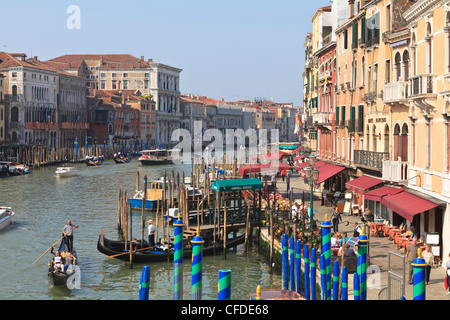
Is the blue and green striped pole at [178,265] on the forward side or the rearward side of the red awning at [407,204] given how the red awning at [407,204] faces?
on the forward side

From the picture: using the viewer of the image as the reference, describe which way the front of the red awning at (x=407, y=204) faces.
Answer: facing the viewer and to the left of the viewer

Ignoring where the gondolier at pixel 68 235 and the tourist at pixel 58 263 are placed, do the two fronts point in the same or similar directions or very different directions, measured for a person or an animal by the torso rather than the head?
same or similar directions

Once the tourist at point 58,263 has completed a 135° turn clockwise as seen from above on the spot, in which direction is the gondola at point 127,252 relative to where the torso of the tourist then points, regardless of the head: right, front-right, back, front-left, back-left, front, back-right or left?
right

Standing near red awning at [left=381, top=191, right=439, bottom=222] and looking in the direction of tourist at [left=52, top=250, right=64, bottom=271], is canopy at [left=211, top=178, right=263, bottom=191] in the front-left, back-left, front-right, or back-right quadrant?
front-right

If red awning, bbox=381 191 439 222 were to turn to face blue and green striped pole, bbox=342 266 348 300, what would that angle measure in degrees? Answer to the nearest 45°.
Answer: approximately 45° to its left

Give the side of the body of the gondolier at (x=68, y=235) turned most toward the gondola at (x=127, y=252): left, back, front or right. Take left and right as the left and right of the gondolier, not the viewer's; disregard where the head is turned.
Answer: left

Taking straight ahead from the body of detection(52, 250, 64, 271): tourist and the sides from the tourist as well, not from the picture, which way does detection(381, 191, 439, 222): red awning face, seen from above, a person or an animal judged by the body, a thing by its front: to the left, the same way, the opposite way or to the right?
to the right

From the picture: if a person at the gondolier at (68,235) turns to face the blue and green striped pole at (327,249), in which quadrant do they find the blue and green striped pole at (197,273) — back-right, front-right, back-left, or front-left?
front-right

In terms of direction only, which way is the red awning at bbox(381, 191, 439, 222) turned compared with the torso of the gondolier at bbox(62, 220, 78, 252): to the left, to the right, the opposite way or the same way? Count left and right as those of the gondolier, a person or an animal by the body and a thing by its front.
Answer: to the right

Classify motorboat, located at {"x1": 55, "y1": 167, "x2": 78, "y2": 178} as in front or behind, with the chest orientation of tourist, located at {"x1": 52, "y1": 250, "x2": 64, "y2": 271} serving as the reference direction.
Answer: behind

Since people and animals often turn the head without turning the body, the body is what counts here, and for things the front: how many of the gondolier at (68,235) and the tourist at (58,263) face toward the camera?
2

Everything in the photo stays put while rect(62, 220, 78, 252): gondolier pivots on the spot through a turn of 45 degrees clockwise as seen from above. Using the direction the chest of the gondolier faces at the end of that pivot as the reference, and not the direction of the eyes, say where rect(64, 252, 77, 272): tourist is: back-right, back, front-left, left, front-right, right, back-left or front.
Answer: front-left

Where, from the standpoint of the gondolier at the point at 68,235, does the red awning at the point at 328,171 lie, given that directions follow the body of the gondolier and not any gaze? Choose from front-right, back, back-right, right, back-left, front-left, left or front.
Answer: back-left

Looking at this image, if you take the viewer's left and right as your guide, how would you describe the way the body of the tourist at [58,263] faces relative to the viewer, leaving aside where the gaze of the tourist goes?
facing the viewer

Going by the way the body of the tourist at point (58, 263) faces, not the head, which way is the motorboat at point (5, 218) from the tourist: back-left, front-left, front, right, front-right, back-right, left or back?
back
